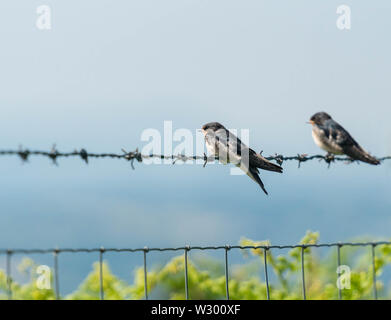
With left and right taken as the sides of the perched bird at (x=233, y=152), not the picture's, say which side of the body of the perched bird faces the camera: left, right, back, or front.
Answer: left

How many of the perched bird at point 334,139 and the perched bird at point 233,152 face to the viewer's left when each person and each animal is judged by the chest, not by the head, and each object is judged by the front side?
2

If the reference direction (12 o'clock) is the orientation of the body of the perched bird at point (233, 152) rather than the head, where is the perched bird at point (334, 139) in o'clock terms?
the perched bird at point (334, 139) is roughly at 7 o'clock from the perched bird at point (233, 152).

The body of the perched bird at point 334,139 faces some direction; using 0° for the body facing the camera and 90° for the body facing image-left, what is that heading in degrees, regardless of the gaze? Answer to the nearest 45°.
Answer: approximately 90°

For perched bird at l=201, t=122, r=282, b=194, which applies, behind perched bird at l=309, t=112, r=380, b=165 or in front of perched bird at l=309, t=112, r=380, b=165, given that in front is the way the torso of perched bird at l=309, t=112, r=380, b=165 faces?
in front
